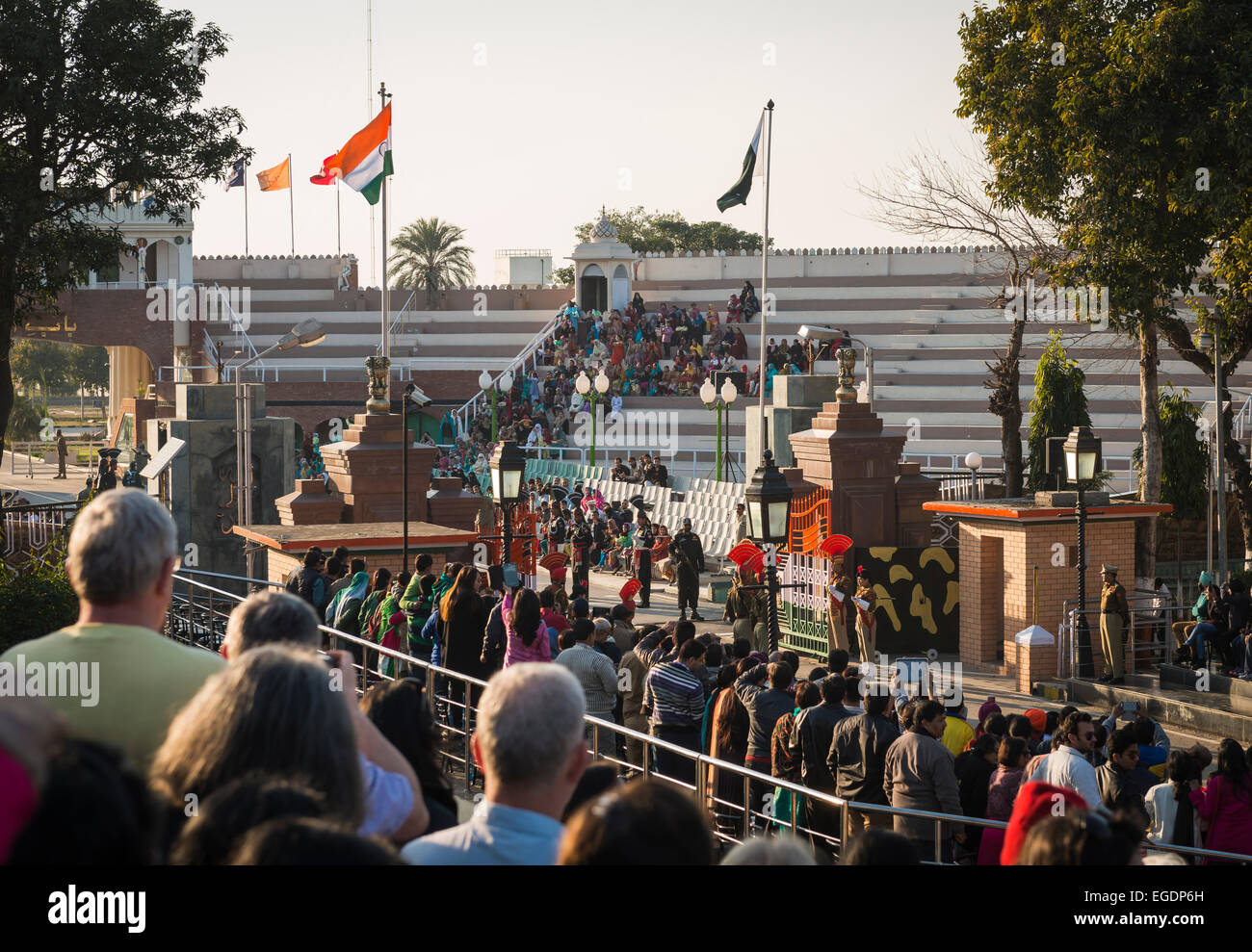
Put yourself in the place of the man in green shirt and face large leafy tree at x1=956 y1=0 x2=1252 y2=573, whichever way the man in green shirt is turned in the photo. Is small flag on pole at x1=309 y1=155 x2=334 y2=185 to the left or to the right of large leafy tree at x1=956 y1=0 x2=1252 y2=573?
left

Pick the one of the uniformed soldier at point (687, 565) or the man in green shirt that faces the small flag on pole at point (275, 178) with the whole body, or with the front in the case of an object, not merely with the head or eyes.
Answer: the man in green shirt

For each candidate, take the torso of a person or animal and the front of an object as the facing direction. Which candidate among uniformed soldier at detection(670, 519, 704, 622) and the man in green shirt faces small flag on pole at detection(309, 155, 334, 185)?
the man in green shirt

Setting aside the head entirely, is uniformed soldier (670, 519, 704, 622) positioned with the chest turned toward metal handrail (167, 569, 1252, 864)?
yes

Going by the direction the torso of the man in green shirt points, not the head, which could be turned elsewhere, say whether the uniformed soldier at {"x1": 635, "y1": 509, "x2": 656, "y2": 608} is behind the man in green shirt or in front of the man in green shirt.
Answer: in front

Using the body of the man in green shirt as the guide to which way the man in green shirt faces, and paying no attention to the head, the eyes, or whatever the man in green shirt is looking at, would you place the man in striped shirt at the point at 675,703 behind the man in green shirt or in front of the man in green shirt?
in front

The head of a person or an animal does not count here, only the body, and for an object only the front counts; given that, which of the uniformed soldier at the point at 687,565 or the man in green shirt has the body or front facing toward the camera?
the uniformed soldier

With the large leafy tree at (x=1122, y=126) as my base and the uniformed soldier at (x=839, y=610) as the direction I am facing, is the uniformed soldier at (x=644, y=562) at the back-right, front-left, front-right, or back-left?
front-right

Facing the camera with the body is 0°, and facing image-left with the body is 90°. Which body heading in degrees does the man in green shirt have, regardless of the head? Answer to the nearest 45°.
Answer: approximately 180°

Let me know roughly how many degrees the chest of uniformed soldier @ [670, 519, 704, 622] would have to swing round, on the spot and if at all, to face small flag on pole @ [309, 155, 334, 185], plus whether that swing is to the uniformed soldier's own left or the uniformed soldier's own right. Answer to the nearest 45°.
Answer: approximately 135° to the uniformed soldier's own right

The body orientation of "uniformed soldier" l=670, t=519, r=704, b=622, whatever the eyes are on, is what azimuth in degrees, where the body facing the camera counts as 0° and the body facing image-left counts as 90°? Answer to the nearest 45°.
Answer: approximately 0°

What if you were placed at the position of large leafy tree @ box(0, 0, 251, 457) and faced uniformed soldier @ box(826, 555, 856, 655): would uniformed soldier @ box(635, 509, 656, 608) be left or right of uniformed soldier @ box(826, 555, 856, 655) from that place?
left

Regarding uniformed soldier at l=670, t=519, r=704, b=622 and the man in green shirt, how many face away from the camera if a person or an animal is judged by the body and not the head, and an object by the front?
1

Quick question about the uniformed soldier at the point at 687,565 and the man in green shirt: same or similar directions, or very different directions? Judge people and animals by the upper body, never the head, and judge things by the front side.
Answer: very different directions

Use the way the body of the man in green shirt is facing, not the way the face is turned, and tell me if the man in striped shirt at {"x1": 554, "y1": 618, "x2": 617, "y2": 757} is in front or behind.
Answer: in front
